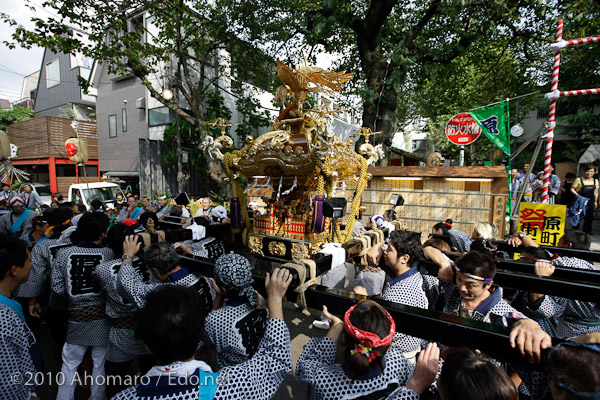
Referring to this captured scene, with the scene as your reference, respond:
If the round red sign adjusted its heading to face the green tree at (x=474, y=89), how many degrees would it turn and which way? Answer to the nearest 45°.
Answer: approximately 180°

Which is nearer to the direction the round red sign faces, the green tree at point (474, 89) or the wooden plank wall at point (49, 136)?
the wooden plank wall

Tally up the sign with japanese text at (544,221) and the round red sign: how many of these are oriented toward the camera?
2

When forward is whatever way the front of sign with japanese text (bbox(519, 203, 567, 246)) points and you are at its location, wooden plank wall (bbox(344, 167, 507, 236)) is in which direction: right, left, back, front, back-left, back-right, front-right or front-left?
back-right

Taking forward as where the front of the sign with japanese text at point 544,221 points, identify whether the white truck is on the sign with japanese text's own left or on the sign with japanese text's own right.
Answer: on the sign with japanese text's own right

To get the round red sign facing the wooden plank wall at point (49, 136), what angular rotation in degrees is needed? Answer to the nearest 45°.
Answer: approximately 90° to its right

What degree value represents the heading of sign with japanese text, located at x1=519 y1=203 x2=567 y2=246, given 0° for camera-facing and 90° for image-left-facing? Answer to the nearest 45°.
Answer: approximately 0°

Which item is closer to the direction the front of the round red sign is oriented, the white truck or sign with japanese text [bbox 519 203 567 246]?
the sign with japanese text
